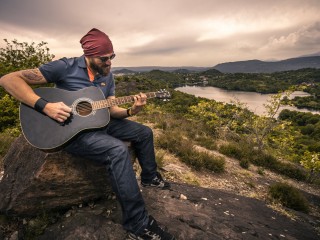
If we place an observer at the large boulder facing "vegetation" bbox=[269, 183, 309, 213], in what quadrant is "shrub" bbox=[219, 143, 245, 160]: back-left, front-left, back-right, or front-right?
front-left

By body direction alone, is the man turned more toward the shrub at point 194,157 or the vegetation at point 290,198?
the vegetation

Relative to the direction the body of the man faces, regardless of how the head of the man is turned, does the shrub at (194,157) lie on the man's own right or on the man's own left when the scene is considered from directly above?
on the man's own left

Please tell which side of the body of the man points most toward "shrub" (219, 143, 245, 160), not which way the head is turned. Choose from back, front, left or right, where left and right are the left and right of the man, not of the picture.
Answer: left

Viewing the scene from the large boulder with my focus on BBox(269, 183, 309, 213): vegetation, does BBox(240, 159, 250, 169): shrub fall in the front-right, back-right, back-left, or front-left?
front-left

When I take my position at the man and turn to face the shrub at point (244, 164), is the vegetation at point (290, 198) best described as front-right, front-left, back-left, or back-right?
front-right

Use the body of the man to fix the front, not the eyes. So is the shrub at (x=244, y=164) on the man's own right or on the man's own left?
on the man's own left

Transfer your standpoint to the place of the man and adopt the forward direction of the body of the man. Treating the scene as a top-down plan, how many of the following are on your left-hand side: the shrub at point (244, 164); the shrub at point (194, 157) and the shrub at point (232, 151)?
3

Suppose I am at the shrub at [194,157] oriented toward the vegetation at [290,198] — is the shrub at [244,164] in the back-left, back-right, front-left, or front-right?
front-left

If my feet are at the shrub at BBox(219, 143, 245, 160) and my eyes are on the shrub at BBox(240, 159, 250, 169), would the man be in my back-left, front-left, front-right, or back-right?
front-right
